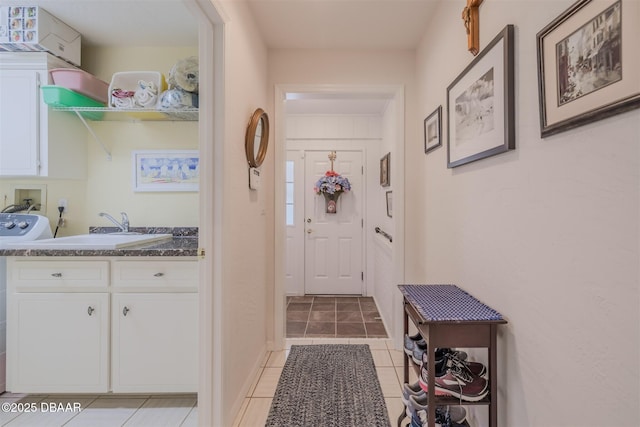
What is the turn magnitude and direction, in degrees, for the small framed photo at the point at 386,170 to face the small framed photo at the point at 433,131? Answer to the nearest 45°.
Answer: approximately 90° to its left

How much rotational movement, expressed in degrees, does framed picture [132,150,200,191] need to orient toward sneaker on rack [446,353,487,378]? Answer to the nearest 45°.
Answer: approximately 45° to its left

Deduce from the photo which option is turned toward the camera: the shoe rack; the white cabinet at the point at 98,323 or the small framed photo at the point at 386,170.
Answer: the white cabinet

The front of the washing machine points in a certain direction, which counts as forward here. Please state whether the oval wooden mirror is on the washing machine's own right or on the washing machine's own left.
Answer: on the washing machine's own left

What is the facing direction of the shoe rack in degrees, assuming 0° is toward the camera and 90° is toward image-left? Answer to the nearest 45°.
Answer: approximately 90°

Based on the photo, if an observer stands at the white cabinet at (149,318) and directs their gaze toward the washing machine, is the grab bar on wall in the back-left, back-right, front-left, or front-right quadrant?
back-right

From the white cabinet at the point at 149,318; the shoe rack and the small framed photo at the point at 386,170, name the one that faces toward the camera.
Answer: the white cabinet

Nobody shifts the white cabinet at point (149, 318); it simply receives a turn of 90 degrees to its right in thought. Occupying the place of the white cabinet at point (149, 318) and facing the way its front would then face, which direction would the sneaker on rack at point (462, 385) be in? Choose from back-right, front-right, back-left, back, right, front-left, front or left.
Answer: back-left

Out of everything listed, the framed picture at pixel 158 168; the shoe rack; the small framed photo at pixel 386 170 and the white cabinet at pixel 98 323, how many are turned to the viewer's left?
2

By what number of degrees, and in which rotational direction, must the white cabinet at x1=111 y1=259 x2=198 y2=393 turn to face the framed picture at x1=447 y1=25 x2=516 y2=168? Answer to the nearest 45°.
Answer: approximately 45° to its left

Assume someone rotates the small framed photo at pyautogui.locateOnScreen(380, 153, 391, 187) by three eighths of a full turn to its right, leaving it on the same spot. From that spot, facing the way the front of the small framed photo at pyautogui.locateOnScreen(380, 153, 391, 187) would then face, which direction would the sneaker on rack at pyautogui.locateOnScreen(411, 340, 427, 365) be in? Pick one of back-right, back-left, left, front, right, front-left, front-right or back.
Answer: back-right

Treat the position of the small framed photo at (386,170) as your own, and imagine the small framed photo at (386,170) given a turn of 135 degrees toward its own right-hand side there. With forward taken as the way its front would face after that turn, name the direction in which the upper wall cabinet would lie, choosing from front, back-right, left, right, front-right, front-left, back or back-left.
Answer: back

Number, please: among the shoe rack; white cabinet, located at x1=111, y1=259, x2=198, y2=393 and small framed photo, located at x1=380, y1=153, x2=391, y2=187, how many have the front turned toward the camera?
1
